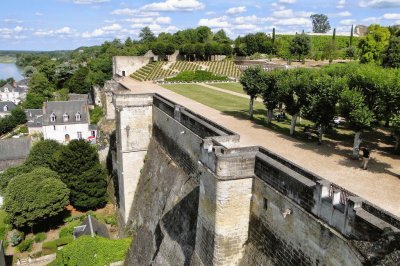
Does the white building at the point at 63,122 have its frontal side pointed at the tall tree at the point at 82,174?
yes

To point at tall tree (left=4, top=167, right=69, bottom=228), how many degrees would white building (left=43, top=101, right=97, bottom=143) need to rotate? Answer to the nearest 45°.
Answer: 0° — it already faces it

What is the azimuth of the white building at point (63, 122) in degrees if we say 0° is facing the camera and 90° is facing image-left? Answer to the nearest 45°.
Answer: approximately 0°

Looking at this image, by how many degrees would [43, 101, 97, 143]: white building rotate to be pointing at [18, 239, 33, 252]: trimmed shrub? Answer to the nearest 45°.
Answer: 0° — it already faces it

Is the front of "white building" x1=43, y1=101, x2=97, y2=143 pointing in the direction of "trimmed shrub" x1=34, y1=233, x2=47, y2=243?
yes

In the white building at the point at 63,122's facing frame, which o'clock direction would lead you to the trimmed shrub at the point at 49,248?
The trimmed shrub is roughly at 12 o'clock from the white building.

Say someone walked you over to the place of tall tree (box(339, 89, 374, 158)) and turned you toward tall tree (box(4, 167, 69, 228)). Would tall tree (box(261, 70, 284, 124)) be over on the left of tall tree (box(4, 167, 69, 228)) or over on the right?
right

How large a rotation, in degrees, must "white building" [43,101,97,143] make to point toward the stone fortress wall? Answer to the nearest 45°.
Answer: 0° — it already faces it
